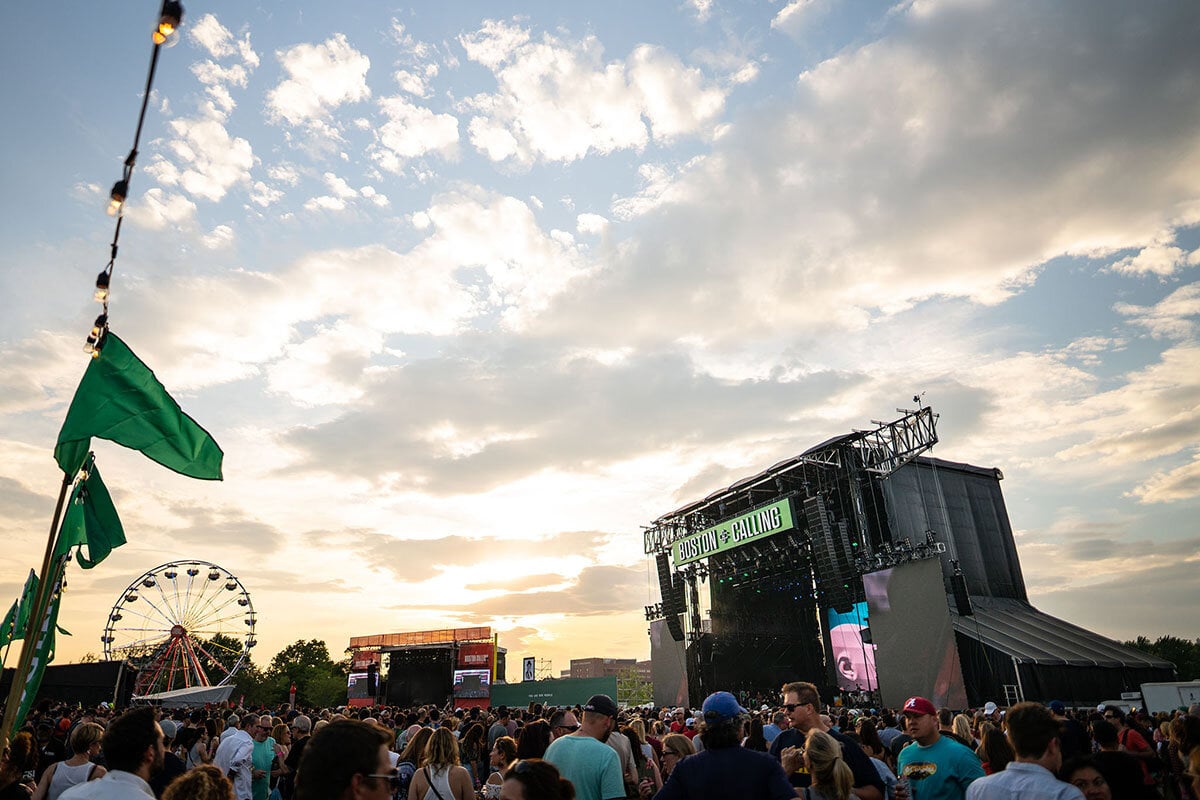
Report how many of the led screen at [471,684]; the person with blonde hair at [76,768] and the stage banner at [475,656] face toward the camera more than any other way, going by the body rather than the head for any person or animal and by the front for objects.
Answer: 2

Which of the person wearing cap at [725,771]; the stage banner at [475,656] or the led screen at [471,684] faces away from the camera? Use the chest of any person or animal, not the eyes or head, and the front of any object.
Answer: the person wearing cap

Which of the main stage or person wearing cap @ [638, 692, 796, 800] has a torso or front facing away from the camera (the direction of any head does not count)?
the person wearing cap

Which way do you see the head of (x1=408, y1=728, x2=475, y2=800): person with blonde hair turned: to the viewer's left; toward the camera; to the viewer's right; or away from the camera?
away from the camera

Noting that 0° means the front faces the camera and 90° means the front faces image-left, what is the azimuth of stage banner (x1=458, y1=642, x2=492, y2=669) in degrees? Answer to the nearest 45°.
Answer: approximately 0°

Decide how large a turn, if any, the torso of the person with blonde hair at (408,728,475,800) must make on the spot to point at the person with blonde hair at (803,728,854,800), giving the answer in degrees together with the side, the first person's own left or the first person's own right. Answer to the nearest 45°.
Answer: approximately 135° to the first person's own right

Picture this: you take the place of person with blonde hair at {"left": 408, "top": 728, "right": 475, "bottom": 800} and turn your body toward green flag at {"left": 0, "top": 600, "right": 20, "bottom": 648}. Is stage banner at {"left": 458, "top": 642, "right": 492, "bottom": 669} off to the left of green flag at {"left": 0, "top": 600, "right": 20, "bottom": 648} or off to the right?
right

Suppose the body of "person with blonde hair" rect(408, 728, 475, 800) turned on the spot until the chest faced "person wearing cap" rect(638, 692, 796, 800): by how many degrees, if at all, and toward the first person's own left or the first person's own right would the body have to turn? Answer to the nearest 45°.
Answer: approximately 135° to the first person's own right

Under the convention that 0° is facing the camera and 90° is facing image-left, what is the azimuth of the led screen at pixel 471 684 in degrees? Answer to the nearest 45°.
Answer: approximately 0°

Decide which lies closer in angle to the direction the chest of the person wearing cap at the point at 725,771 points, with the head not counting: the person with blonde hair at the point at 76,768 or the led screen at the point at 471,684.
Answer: the led screen

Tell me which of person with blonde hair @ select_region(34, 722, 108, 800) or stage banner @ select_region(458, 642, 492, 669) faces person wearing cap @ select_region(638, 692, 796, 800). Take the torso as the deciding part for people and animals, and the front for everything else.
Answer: the stage banner

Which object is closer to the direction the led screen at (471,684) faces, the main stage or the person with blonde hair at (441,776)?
the person with blonde hair

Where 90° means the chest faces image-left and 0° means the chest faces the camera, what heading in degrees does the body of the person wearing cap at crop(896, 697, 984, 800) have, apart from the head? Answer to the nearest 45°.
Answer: approximately 45°

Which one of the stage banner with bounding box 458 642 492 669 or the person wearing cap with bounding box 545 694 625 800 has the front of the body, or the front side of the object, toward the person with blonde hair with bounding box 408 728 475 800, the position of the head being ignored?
the stage banner
